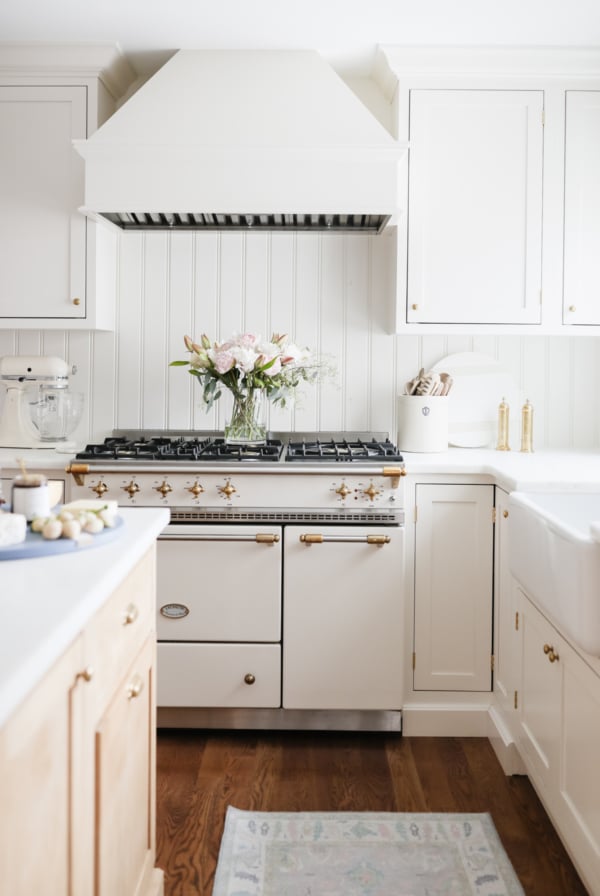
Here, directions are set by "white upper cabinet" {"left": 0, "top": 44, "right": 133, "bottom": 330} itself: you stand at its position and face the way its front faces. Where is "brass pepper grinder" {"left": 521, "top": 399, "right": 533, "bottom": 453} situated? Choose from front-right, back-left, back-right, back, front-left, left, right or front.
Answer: left

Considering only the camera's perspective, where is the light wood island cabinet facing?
facing to the right of the viewer

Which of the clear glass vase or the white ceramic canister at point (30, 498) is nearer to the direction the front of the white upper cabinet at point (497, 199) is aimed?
the white ceramic canister

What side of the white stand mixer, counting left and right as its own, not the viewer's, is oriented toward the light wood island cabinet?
right

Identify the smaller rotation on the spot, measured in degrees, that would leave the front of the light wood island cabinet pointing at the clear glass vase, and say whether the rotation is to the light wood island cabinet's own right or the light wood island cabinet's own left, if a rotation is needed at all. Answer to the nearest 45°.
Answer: approximately 90° to the light wood island cabinet's own left

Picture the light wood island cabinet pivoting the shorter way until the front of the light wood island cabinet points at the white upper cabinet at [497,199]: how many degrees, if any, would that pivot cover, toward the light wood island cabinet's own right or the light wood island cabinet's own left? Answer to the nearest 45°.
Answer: approximately 45° to the light wood island cabinet's own left

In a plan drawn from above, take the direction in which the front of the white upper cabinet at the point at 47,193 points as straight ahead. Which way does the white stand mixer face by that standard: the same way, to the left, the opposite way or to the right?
to the left

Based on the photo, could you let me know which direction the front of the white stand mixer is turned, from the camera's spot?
facing to the right of the viewer

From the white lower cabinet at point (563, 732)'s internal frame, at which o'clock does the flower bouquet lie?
The flower bouquet is roughly at 1 o'clock from the white lower cabinet.
